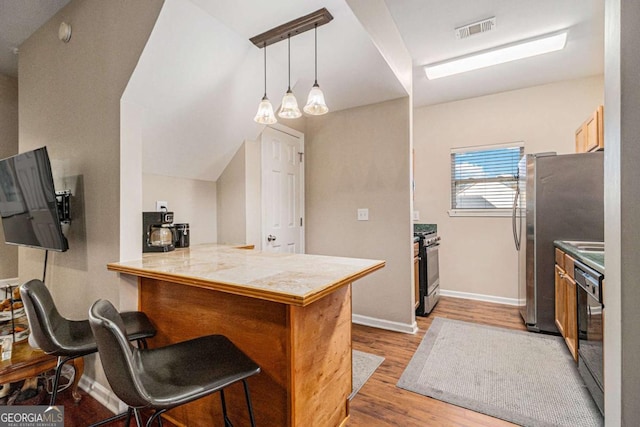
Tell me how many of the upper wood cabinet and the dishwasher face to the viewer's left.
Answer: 2

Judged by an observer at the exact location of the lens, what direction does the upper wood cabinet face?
facing to the left of the viewer

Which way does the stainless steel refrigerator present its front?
to the viewer's left

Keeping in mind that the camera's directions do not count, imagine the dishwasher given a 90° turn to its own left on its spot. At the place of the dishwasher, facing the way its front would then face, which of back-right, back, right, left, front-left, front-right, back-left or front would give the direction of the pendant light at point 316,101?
front-right

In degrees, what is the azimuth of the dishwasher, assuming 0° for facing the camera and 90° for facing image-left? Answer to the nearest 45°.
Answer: approximately 90°

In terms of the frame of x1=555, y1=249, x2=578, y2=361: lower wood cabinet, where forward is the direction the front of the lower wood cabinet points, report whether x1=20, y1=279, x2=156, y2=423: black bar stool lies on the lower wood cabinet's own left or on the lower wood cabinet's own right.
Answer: on the lower wood cabinet's own left

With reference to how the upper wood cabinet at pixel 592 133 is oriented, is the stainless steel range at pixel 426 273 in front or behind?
in front

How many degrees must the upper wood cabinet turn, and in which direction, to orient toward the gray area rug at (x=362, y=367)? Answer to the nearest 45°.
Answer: approximately 45° to its left

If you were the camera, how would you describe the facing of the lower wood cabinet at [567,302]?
facing to the left of the viewer

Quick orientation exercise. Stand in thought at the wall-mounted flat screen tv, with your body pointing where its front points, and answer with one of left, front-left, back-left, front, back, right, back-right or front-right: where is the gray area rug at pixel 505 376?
left
